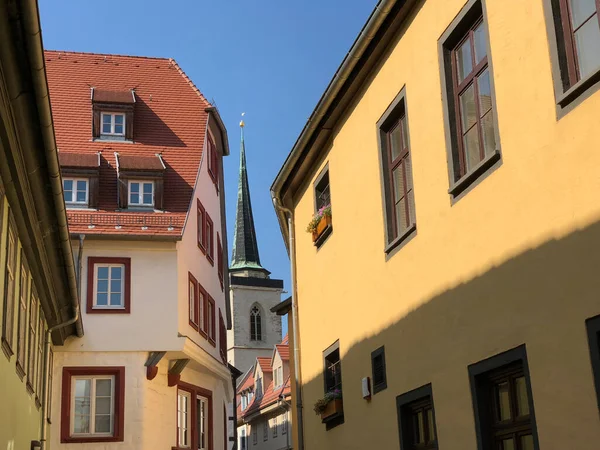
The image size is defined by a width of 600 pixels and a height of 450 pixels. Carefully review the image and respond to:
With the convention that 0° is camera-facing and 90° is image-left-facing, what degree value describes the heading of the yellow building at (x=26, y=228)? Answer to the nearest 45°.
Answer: approximately 270°

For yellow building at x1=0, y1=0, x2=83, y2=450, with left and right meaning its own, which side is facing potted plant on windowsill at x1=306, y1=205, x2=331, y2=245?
front

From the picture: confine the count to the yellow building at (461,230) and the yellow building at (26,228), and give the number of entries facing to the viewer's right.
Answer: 1

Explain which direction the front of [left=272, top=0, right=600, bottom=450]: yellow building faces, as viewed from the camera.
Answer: facing the viewer and to the left of the viewer

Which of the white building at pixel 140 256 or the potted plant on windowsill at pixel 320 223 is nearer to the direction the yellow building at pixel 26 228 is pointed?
the potted plant on windowsill

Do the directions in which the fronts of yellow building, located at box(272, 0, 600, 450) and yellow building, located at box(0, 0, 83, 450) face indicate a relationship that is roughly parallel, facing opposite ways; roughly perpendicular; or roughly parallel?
roughly parallel, facing opposite ways

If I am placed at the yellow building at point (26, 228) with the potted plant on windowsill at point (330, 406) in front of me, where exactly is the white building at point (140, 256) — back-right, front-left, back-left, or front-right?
front-left

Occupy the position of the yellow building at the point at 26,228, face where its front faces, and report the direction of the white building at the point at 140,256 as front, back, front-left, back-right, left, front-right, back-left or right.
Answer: left

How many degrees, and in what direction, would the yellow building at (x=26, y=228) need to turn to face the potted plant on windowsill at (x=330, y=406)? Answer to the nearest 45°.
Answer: approximately 45° to its left
